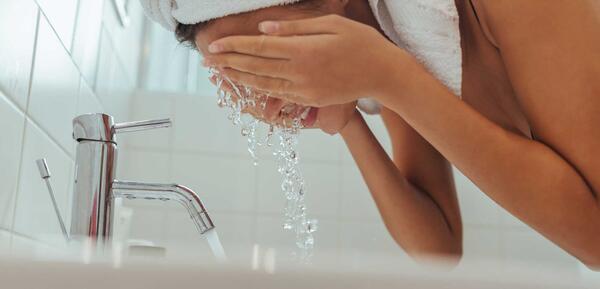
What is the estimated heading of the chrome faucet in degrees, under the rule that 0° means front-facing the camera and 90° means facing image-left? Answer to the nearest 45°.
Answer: approximately 270°
